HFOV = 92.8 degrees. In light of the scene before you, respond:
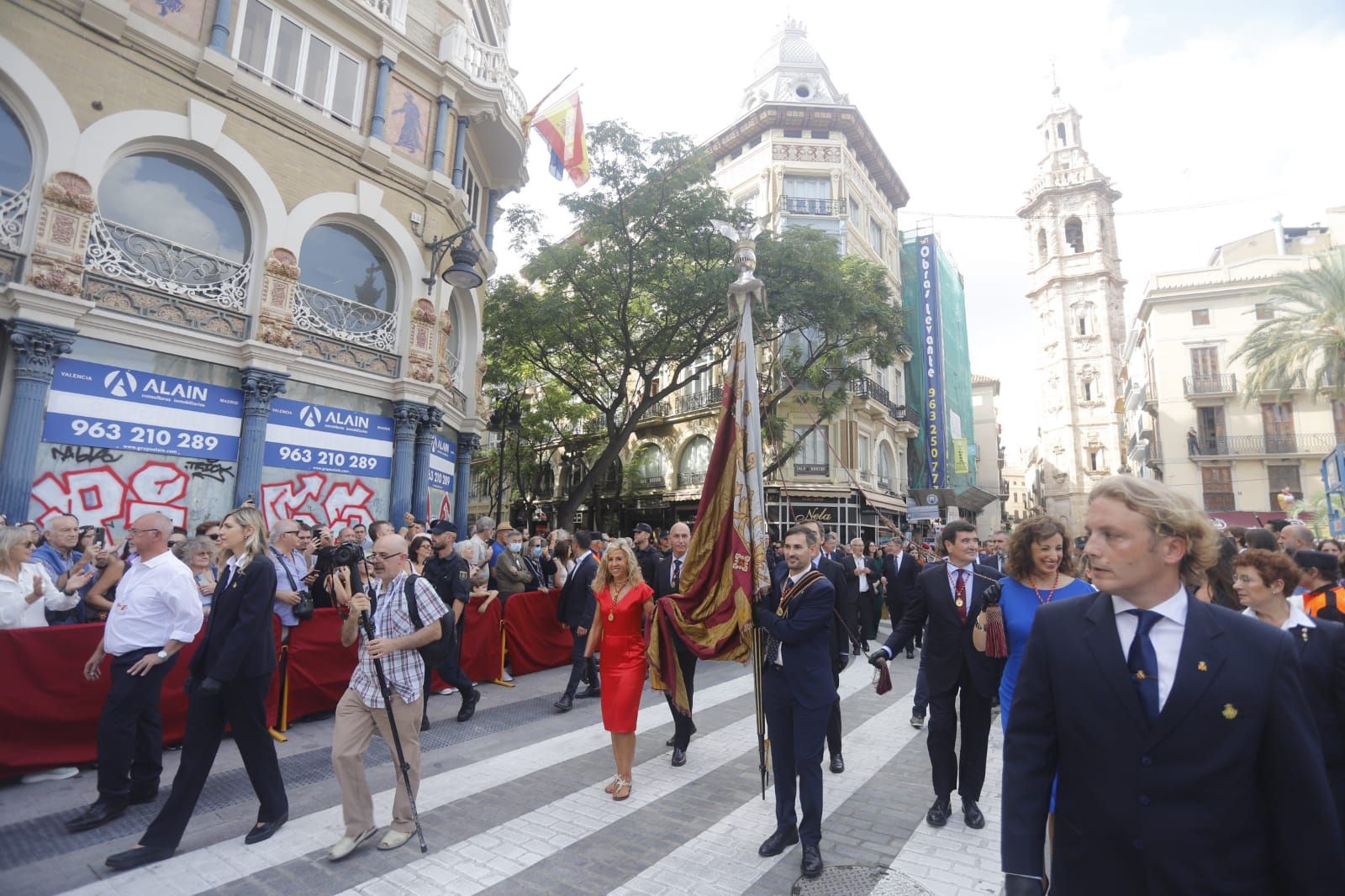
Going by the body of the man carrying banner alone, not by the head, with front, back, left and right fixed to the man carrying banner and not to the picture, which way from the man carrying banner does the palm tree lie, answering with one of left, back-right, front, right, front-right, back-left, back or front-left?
back

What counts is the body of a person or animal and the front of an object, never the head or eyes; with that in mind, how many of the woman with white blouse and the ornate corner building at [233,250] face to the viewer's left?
0

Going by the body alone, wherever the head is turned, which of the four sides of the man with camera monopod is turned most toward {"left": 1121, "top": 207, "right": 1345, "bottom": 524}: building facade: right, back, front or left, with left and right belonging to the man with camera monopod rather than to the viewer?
back

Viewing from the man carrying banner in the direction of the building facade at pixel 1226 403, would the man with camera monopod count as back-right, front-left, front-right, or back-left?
back-left

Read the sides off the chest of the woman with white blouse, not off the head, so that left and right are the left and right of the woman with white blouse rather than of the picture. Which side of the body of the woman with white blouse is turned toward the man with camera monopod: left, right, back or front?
front

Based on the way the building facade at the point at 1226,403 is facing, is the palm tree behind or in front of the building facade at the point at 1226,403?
in front

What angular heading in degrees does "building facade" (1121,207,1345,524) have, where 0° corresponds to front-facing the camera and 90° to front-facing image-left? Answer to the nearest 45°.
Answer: approximately 0°

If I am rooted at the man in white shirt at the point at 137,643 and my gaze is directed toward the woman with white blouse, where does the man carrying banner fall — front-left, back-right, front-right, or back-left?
back-right

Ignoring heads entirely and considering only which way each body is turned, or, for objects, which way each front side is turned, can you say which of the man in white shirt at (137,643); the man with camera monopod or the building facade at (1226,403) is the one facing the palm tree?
the building facade

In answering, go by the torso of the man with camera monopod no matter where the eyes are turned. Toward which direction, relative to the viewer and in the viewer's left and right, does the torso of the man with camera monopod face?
facing the viewer and to the left of the viewer

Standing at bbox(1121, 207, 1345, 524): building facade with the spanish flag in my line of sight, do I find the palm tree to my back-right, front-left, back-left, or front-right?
front-left

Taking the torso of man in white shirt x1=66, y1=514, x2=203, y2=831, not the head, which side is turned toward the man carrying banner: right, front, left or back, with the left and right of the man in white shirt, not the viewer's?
left

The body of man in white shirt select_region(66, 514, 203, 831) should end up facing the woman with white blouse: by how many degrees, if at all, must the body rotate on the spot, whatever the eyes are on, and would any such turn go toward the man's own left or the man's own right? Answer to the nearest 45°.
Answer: approximately 90° to the man's own right

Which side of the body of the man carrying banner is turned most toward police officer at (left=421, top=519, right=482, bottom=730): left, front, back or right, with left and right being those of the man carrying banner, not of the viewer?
right

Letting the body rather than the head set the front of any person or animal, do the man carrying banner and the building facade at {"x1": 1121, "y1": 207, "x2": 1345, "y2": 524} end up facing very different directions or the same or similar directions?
same or similar directions
